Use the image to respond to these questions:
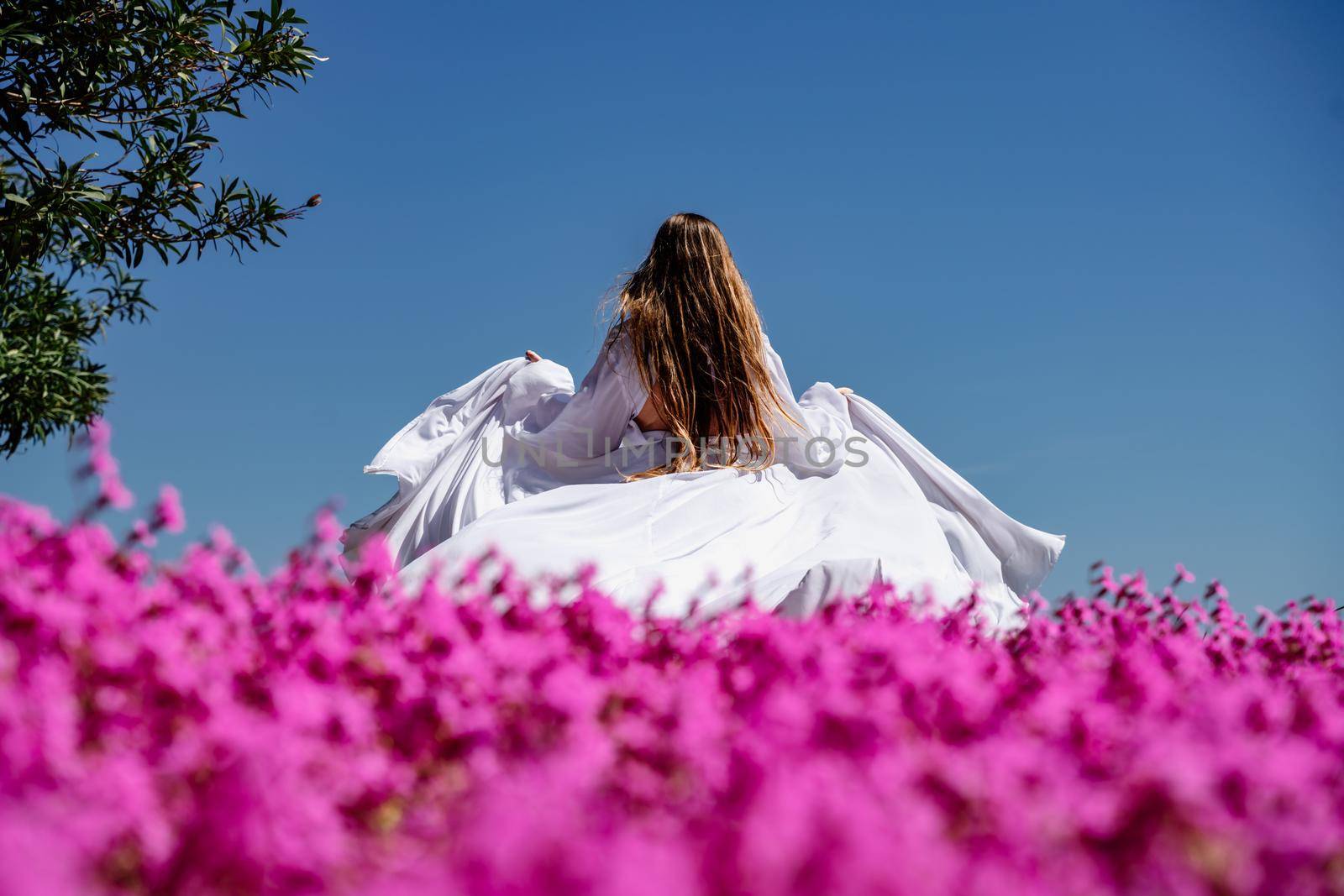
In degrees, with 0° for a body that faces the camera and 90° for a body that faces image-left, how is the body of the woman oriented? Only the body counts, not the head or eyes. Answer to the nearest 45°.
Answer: approximately 180°

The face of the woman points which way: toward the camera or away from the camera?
away from the camera
